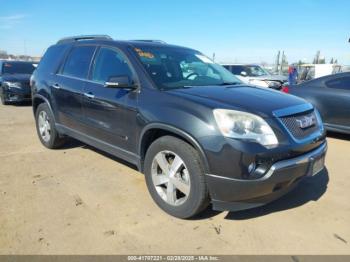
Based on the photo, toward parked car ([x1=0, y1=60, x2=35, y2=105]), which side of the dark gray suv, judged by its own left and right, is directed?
back

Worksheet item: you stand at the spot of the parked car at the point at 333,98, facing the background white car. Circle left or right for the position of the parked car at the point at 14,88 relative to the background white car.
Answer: left

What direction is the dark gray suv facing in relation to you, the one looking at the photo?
facing the viewer and to the right of the viewer

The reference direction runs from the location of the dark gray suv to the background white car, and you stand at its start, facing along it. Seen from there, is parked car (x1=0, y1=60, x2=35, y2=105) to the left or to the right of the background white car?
left

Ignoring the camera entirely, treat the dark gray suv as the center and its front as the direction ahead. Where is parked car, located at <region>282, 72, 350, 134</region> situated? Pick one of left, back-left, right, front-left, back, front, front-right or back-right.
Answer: left

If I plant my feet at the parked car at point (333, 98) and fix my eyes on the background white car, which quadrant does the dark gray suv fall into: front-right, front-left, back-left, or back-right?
back-left

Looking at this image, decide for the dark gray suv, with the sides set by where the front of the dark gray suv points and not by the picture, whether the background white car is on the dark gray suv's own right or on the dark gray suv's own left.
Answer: on the dark gray suv's own left
